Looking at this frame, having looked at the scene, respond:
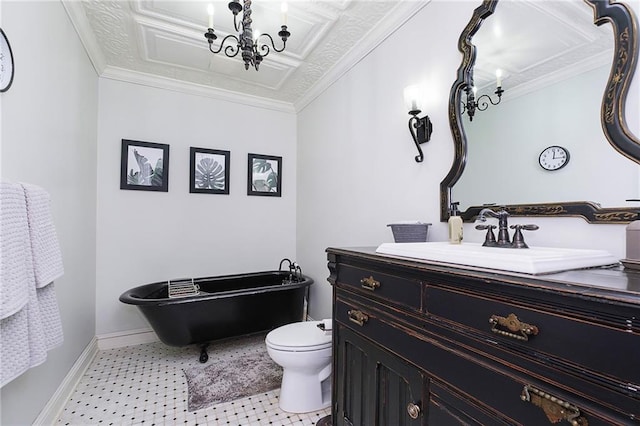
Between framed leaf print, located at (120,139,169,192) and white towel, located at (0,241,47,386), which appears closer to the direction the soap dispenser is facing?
the white towel

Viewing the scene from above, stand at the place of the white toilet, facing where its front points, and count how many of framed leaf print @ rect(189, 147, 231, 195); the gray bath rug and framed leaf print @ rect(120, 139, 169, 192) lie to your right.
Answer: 3

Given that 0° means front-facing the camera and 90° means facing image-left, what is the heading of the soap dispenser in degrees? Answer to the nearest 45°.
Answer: approximately 45°

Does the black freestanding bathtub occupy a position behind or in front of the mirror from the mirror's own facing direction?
in front

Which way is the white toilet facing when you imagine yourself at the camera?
facing the viewer and to the left of the viewer

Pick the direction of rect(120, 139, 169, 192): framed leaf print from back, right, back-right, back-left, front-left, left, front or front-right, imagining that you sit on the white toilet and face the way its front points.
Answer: right

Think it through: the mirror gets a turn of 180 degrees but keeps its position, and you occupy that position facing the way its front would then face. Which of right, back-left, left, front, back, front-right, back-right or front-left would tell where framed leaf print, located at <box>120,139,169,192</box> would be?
back-left

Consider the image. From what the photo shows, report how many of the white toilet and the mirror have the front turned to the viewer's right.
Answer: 0

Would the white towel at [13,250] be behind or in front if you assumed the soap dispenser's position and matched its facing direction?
in front

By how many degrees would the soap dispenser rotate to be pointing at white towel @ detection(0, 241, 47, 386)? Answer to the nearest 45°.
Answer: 0° — it already faces it

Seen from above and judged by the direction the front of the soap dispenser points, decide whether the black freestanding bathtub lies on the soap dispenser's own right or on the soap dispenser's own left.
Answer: on the soap dispenser's own right
